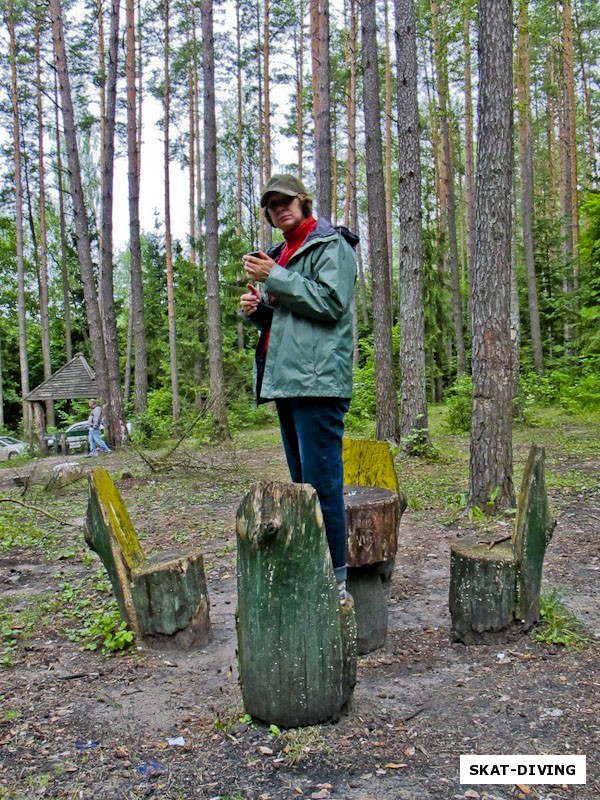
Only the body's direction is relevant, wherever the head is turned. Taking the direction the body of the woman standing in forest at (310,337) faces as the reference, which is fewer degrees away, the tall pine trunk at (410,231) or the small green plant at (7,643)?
the small green plant

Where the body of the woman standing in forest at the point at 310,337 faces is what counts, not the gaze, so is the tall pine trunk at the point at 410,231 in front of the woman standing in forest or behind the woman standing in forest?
behind

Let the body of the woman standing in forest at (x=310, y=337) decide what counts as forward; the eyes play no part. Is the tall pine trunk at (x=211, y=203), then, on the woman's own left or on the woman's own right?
on the woman's own right

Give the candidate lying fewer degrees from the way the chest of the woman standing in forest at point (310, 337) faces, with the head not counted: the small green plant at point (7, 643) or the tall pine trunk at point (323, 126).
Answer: the small green plant

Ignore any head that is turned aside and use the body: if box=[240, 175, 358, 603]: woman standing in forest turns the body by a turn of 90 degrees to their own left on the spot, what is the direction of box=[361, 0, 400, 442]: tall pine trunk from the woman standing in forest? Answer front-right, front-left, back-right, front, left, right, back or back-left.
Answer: back-left

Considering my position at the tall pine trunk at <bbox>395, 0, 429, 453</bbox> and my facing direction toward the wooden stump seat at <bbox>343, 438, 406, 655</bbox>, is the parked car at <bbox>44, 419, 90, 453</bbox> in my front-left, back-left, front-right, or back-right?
back-right

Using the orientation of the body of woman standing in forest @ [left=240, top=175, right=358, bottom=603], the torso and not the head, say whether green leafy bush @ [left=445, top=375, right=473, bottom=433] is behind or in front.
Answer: behind

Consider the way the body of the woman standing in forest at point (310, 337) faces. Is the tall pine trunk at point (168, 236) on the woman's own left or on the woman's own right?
on the woman's own right

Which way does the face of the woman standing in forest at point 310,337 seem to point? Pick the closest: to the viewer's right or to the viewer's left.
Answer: to the viewer's left
